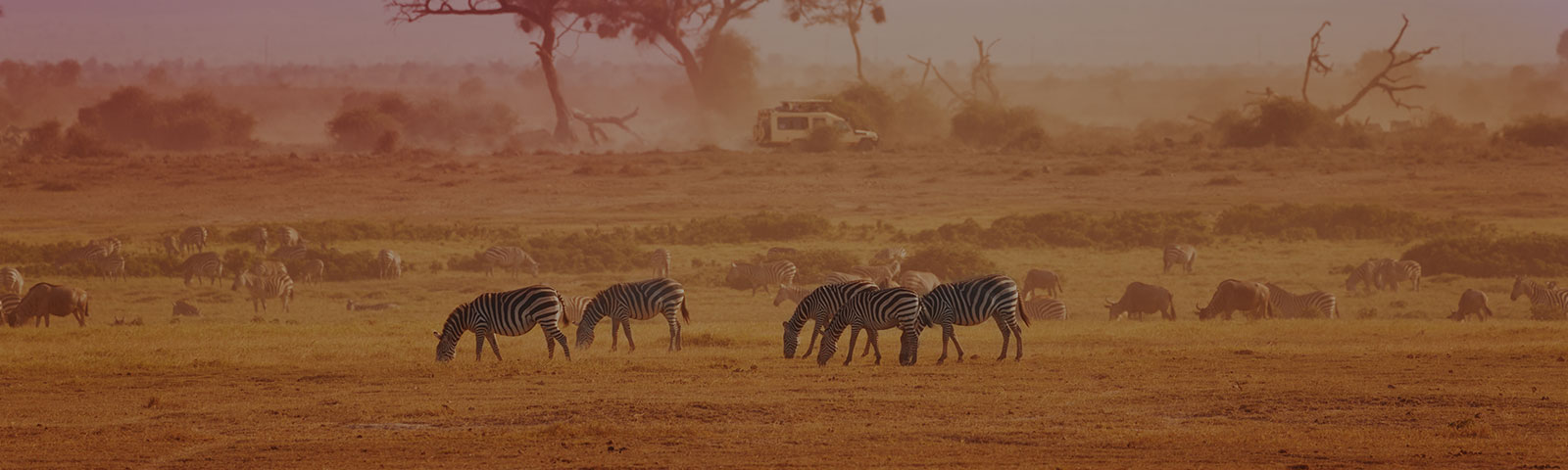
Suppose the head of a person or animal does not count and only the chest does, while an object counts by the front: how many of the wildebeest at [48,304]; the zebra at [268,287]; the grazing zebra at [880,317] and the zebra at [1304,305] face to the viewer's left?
4

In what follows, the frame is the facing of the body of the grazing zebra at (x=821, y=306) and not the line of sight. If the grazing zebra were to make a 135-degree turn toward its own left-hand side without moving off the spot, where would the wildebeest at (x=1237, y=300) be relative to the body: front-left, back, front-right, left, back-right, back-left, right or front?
left

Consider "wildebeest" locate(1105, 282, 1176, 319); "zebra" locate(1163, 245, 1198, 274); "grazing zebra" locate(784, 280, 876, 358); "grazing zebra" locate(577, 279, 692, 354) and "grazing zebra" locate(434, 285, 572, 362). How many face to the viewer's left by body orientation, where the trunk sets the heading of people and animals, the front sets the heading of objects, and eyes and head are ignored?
4

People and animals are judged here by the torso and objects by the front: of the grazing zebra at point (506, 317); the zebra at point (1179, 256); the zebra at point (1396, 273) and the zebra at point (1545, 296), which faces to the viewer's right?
the zebra at point (1179, 256)

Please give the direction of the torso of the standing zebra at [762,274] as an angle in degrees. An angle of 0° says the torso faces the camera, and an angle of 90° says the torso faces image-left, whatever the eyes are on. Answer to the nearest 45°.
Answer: approximately 90°

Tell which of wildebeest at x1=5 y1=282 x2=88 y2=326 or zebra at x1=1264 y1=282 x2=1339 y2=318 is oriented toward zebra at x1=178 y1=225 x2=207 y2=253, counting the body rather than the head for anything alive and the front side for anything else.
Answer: zebra at x1=1264 y1=282 x2=1339 y2=318

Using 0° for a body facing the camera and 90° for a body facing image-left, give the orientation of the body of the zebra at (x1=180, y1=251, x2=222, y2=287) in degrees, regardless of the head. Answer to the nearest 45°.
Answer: approximately 90°

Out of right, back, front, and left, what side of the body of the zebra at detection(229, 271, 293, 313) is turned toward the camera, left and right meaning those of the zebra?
left

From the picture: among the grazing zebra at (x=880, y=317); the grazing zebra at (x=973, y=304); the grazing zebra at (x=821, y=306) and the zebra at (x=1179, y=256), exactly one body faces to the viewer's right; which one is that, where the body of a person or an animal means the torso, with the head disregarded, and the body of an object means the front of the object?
the zebra

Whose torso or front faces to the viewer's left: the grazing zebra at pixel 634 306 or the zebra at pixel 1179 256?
the grazing zebra

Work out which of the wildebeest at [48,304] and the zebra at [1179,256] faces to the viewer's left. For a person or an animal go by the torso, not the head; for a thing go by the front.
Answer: the wildebeest

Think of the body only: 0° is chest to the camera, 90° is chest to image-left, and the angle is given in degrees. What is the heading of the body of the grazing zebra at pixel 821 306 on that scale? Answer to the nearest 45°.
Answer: approximately 90°

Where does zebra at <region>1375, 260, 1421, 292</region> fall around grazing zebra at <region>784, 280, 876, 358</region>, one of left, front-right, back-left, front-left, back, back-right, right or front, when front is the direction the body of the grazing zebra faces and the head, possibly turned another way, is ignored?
back-right

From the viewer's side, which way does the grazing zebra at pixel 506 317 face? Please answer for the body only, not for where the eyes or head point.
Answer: to the viewer's left
